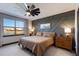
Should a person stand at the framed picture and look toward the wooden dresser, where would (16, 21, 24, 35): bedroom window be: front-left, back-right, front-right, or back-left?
back-right

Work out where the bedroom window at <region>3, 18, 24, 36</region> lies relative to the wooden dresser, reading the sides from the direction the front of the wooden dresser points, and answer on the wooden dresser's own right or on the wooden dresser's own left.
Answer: on the wooden dresser's own right

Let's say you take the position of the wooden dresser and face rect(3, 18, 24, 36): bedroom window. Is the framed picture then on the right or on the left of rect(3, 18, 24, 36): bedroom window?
right

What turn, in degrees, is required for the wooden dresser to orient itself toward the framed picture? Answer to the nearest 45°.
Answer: approximately 90° to its right

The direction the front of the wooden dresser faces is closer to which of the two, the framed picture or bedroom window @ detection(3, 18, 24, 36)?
the bedroom window

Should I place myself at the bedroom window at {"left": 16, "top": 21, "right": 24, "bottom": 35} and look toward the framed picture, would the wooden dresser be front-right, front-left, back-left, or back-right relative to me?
front-right

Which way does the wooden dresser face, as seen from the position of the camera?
facing the viewer and to the left of the viewer
